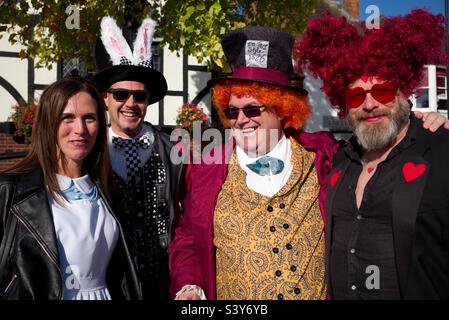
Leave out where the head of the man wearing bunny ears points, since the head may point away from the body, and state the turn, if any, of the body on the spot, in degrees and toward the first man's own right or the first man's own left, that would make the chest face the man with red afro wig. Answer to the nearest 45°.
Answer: approximately 45° to the first man's own left

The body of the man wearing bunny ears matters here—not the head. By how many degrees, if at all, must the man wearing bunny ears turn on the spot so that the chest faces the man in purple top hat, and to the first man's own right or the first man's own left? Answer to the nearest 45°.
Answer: approximately 45° to the first man's own left

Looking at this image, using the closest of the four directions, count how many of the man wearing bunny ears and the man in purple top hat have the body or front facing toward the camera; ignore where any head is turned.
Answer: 2

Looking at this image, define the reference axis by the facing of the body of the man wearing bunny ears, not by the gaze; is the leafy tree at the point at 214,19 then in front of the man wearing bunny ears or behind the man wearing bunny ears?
behind

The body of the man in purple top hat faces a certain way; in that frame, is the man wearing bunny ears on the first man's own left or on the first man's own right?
on the first man's own right

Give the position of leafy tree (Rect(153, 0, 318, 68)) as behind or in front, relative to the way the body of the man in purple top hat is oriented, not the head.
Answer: behind

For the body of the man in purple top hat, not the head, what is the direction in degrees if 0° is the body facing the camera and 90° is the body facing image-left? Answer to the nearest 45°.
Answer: approximately 0°

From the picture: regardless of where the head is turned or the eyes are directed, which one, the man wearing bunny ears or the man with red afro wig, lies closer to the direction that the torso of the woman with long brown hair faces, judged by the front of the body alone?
the man with red afro wig

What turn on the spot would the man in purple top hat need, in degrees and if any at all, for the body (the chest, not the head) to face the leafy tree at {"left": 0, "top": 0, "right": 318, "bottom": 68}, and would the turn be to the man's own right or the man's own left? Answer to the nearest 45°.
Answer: approximately 180°
